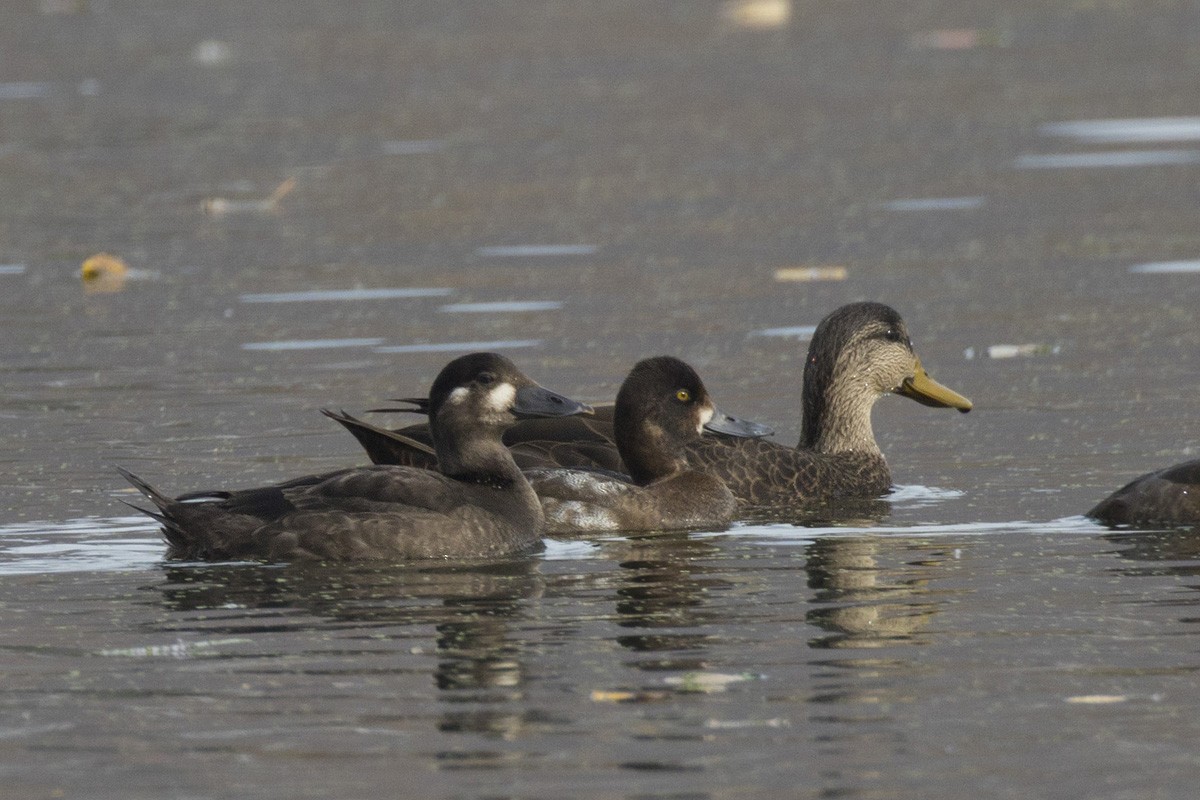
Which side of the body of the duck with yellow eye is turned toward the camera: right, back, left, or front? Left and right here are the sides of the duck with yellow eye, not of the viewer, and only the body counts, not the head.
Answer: right

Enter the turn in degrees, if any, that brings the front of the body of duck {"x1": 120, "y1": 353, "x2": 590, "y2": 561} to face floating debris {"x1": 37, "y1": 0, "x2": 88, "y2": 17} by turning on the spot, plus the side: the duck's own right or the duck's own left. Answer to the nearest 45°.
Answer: approximately 90° to the duck's own left

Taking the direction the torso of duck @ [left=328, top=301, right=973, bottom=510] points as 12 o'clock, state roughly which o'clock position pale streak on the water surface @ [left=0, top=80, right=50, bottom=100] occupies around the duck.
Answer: The pale streak on the water surface is roughly at 8 o'clock from the duck.

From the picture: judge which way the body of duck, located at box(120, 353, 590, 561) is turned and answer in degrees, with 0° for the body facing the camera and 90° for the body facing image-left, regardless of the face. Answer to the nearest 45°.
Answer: approximately 270°

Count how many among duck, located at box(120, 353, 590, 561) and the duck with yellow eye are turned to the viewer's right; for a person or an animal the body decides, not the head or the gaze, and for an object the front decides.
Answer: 2

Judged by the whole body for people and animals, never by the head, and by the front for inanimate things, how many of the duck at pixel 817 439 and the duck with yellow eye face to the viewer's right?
2

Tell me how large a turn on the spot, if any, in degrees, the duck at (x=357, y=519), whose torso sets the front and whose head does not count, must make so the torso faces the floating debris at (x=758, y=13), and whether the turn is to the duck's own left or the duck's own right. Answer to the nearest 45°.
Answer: approximately 90° to the duck's own left

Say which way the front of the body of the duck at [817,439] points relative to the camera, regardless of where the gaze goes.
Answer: to the viewer's right

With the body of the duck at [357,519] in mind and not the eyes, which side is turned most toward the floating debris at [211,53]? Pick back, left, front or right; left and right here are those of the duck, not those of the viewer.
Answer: left

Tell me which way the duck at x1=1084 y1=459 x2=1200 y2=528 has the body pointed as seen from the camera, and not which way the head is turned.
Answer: to the viewer's right
